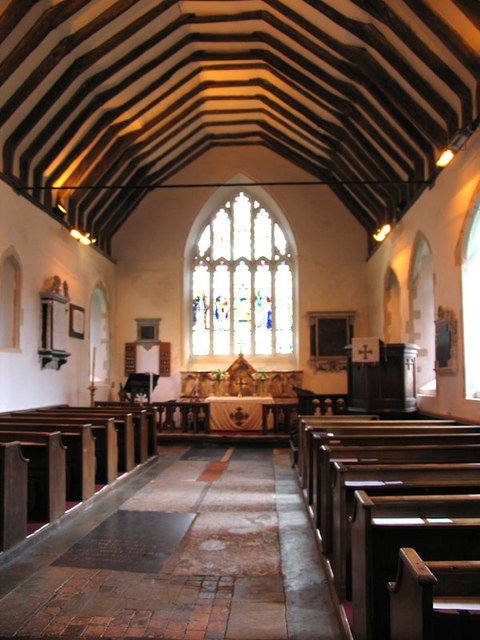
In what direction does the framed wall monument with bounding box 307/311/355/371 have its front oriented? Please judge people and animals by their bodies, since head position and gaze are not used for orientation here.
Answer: toward the camera

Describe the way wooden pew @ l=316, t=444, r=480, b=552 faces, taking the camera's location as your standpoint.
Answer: facing away from the viewer

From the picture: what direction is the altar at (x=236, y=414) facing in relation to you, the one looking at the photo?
facing the viewer

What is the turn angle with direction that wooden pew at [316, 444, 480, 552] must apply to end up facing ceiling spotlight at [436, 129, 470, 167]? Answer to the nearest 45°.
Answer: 0° — it already faces it

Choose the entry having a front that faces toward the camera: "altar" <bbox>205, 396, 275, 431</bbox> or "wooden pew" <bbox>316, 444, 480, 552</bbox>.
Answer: the altar

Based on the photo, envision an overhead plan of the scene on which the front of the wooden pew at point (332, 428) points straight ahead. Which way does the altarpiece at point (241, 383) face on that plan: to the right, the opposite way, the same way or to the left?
the opposite way

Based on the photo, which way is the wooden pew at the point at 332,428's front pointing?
away from the camera

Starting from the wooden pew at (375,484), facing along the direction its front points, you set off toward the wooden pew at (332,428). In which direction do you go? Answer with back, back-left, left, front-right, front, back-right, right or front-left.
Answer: front

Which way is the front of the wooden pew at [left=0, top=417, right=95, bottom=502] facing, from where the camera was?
facing away from the viewer

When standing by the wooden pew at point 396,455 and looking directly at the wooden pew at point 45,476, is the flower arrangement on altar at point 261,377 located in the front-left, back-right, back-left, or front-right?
front-right

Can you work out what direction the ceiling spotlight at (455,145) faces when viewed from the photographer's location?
facing the viewer and to the left of the viewer

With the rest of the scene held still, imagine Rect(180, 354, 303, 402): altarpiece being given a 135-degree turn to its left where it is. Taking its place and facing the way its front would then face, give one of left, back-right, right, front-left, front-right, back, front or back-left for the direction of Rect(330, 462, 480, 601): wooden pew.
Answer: back-right

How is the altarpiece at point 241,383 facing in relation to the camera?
toward the camera

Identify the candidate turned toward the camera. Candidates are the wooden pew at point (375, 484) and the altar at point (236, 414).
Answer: the altar

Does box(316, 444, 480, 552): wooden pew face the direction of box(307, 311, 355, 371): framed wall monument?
yes

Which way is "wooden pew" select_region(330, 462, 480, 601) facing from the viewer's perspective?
away from the camera

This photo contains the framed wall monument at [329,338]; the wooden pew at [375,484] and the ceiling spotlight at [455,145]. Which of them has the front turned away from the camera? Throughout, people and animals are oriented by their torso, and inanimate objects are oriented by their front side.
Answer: the wooden pew

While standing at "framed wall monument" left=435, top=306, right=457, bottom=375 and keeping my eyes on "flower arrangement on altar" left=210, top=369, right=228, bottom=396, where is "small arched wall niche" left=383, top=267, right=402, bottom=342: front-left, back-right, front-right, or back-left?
front-right

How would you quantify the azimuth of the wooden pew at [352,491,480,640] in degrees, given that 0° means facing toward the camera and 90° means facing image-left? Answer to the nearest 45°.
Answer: approximately 180°

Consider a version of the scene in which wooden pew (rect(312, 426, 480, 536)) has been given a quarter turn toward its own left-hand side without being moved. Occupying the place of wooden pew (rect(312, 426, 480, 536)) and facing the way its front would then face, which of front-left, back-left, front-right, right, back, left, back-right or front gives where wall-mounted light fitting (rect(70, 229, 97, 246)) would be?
front-right

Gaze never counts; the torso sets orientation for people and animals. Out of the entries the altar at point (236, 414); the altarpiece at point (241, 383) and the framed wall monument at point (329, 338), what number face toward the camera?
3
